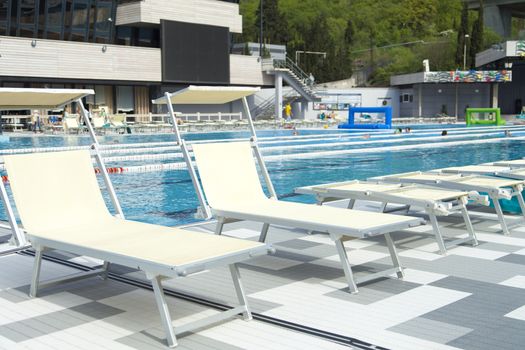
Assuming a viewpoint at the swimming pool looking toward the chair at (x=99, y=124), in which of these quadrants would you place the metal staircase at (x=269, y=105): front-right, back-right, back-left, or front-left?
front-right

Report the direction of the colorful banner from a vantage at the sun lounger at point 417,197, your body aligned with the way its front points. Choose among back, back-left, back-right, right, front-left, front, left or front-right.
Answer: back-left

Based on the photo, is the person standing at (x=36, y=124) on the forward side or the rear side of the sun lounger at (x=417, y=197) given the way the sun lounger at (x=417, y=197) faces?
on the rear side

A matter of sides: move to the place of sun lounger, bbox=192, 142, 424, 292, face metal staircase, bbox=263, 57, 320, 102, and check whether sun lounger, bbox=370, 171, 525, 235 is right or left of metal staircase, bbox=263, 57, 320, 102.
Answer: right

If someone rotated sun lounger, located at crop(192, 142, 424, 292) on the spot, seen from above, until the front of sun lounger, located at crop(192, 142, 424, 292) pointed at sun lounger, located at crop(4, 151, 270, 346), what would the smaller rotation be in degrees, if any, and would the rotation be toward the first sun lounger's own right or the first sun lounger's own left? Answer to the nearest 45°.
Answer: approximately 90° to the first sun lounger's own right

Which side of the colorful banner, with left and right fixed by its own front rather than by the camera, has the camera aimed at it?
front

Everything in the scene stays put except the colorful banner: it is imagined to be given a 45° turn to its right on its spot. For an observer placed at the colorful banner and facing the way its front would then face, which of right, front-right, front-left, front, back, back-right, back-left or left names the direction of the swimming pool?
front-left

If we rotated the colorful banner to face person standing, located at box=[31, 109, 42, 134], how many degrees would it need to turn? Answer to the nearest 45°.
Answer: approximately 45° to its right

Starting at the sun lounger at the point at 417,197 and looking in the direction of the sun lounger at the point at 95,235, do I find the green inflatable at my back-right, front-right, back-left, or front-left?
back-right

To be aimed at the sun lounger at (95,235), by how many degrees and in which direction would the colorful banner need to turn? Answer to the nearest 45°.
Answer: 0° — it already faces it

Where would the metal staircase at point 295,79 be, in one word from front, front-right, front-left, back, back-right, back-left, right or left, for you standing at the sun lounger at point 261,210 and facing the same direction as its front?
back-left

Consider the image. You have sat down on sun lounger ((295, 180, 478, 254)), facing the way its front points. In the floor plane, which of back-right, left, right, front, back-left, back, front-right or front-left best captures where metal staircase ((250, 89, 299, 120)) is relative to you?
back-left

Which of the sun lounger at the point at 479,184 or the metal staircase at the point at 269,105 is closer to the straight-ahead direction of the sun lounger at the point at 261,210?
the sun lounger

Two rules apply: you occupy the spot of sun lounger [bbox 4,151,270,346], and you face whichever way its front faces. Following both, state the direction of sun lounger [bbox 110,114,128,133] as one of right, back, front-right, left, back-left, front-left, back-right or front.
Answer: back-left
